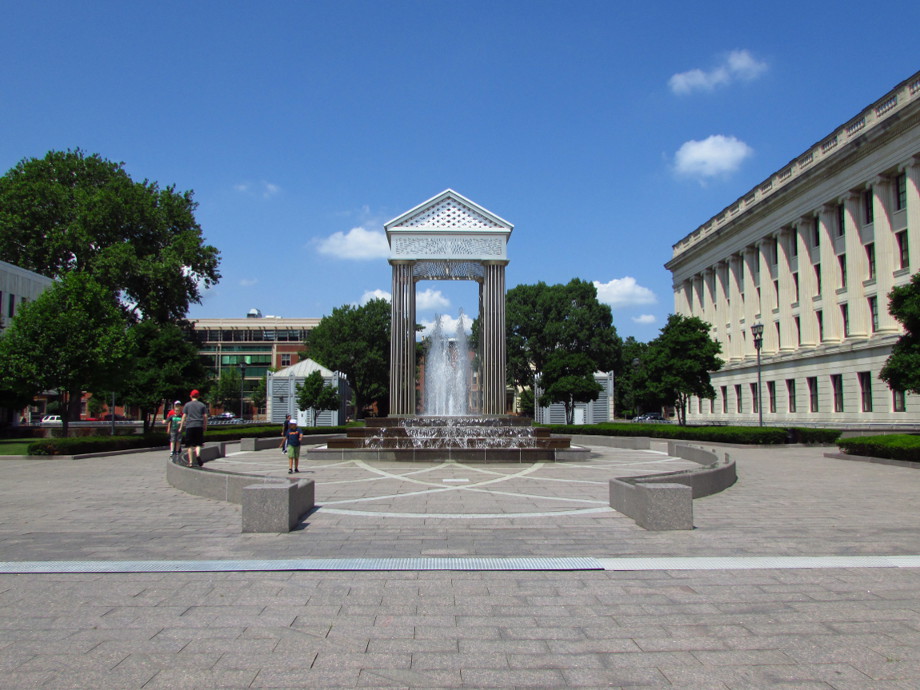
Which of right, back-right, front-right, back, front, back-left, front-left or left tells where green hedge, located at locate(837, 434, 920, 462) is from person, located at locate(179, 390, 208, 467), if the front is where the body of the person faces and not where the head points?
right

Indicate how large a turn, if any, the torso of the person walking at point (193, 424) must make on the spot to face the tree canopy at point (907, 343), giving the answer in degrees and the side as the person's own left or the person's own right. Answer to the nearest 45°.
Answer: approximately 90° to the person's own right

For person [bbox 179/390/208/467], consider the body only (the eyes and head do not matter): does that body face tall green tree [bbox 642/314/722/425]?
no

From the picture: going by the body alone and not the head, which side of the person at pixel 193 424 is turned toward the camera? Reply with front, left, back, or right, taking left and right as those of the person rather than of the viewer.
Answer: back

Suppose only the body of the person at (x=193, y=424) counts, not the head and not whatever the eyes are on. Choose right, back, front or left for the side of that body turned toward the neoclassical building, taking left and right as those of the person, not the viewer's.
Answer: right

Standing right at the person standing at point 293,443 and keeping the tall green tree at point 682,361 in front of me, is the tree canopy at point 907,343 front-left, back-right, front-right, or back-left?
front-right
